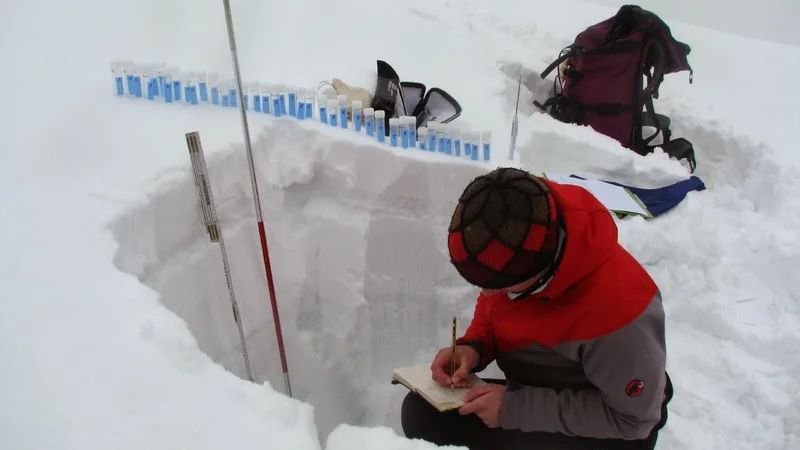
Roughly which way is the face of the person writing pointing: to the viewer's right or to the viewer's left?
to the viewer's left

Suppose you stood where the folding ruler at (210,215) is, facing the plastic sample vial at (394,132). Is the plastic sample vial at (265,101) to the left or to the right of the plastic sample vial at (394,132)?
left

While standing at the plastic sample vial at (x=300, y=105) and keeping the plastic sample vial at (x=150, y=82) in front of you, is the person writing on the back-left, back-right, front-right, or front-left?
back-left

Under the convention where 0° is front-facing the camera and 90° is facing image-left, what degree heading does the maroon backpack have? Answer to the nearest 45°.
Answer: approximately 90°

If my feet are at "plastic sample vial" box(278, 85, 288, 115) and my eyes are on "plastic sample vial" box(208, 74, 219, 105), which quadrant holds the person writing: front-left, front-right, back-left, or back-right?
back-left
